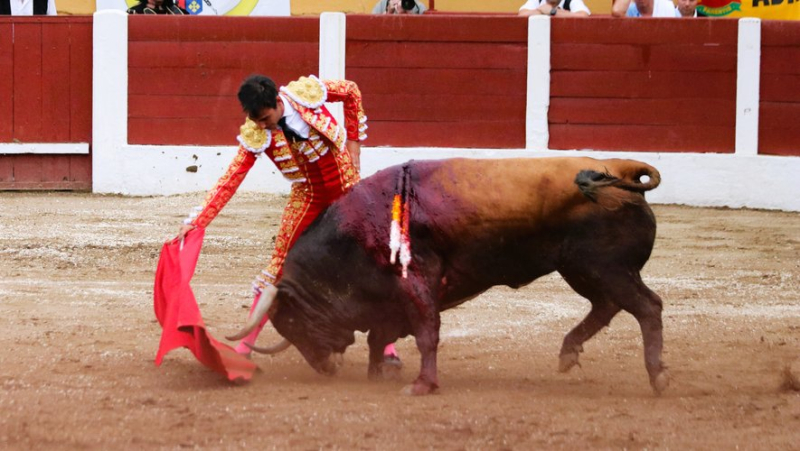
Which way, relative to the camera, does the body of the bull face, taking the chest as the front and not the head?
to the viewer's left

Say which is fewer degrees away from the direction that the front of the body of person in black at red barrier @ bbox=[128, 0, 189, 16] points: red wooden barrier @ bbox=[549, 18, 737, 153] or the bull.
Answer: the bull

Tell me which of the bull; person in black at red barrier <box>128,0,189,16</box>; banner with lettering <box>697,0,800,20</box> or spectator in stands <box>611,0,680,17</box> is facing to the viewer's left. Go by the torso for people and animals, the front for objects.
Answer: the bull

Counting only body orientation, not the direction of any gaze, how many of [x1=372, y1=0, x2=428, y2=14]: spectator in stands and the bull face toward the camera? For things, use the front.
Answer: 1

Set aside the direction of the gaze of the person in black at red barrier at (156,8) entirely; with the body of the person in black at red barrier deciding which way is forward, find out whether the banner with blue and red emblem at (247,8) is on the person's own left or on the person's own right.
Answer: on the person's own left

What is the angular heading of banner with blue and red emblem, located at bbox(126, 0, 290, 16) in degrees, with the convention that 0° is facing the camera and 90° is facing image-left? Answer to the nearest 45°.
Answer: approximately 0°

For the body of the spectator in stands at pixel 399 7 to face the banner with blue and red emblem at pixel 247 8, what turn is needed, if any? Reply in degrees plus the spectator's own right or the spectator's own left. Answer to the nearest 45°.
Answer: approximately 135° to the spectator's own right

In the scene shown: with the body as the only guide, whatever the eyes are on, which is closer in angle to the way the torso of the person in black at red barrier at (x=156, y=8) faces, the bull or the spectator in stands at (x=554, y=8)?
the bull

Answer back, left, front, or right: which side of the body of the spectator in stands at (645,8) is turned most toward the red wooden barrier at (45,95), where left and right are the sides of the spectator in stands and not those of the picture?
right

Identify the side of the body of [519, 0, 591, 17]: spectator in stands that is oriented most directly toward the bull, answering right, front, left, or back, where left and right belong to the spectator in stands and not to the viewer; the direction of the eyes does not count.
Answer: front

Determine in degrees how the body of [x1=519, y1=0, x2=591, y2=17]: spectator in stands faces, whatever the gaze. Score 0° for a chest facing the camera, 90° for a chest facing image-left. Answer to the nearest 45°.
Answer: approximately 0°
